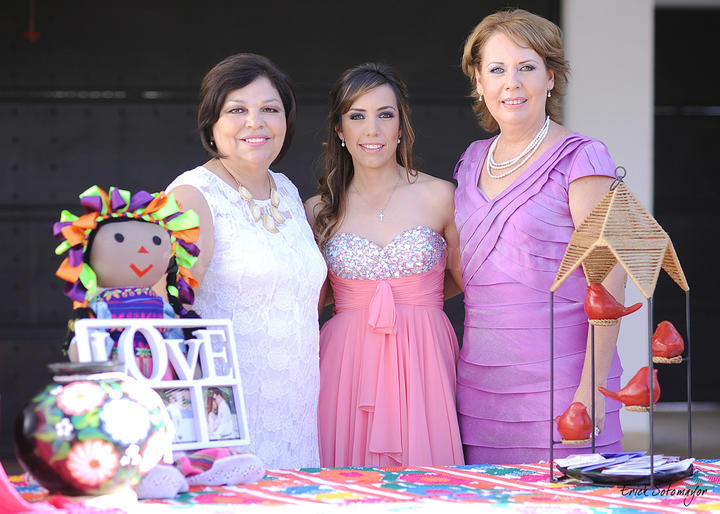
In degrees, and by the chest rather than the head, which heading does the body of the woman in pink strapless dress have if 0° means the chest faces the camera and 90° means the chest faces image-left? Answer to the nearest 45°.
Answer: approximately 0°

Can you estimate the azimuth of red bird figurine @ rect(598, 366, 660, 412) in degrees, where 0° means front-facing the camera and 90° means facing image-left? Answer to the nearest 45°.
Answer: approximately 270°

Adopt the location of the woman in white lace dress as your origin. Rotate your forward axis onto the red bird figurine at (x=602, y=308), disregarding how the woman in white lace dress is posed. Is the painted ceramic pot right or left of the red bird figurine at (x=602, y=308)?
right

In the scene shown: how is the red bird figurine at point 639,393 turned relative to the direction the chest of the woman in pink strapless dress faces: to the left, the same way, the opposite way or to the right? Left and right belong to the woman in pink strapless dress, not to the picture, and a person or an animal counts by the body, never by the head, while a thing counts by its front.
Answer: to the left

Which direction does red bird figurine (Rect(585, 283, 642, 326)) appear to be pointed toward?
to the viewer's left

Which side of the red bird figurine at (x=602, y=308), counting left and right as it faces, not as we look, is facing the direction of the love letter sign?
front

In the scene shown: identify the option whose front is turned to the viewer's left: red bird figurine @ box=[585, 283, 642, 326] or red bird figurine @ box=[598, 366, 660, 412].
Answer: red bird figurine @ box=[585, 283, 642, 326]

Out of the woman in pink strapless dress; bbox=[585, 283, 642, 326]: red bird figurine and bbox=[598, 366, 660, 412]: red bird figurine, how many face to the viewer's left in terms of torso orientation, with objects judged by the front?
1

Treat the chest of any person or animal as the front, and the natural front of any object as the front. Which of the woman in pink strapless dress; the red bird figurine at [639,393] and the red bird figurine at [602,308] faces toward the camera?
the woman in pink strapless dress
